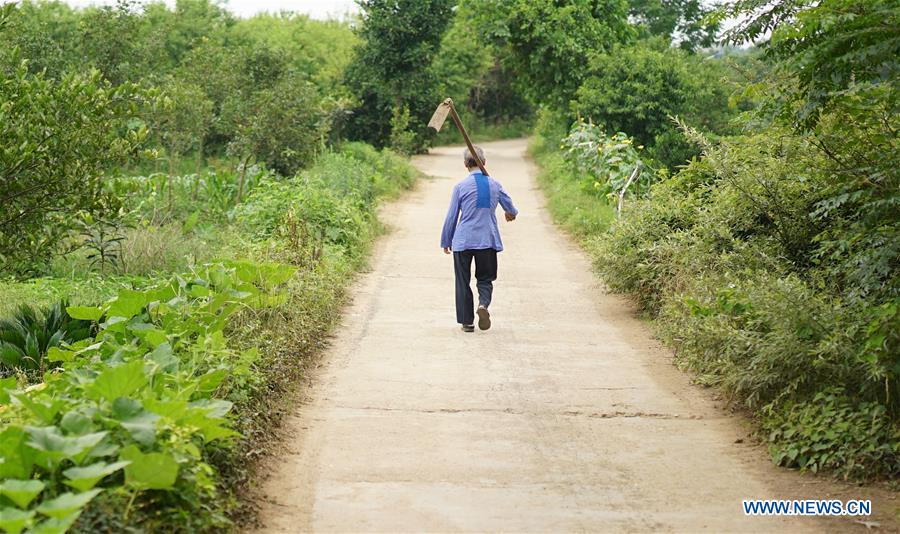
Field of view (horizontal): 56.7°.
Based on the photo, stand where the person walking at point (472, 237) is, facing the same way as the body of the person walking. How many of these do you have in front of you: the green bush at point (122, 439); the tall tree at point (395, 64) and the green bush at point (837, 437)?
1

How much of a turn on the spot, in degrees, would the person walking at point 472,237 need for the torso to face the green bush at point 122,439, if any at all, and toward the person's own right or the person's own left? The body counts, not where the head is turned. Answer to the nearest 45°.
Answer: approximately 180°

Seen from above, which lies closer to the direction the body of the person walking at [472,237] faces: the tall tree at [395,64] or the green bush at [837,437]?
the tall tree

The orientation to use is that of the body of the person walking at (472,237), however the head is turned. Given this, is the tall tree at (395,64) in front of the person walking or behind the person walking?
in front

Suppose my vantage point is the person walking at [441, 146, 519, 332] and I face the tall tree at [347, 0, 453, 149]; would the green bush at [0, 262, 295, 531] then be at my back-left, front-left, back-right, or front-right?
back-left

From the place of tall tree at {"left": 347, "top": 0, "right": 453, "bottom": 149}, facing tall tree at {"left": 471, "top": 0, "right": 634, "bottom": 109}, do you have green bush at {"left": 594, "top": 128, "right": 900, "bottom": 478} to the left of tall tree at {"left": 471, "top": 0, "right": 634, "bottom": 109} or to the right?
right

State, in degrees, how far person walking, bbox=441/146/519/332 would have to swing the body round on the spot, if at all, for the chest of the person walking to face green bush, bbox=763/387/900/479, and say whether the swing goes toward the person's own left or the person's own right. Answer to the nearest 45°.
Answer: approximately 135° to the person's own right

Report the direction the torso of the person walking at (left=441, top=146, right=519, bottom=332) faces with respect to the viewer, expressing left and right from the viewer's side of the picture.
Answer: facing away from the viewer

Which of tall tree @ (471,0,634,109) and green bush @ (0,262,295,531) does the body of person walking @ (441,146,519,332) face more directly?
the tall tree

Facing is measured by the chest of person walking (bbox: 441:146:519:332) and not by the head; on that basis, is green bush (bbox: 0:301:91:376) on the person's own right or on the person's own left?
on the person's own left

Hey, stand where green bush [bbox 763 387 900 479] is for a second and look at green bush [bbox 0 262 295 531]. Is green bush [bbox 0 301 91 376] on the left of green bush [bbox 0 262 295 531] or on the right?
right

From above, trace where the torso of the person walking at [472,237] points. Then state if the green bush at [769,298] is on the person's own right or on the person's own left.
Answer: on the person's own right

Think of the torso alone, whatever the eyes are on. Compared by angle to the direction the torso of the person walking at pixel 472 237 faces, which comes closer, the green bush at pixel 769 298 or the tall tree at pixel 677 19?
the tall tree

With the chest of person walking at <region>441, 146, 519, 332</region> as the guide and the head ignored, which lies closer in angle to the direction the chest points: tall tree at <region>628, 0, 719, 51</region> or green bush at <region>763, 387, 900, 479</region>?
the tall tree

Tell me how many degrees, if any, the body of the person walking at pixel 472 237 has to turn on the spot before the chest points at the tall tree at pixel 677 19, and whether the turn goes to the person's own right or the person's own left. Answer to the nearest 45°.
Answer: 0° — they already face it

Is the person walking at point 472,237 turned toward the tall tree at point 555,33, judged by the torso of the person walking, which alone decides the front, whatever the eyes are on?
yes

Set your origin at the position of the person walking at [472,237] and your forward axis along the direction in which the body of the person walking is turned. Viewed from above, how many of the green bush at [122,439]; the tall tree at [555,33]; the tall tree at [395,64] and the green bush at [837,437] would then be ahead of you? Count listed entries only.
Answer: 2
